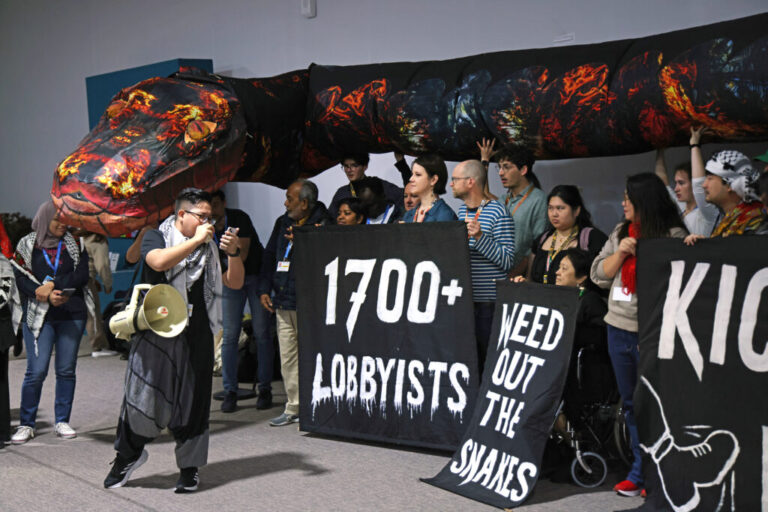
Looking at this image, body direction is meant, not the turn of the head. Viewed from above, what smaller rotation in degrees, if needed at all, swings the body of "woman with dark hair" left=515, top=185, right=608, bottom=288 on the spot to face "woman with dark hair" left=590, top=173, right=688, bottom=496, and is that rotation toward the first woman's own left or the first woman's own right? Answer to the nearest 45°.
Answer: approximately 90° to the first woman's own left

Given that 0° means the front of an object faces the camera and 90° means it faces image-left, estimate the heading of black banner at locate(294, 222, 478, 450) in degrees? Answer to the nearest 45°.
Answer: approximately 0°

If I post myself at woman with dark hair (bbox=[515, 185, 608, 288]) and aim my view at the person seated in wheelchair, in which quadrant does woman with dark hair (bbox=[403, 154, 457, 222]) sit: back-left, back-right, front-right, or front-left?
back-right

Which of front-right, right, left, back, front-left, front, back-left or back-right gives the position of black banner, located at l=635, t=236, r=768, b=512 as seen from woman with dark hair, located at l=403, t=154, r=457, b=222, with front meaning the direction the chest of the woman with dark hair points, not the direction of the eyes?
left
